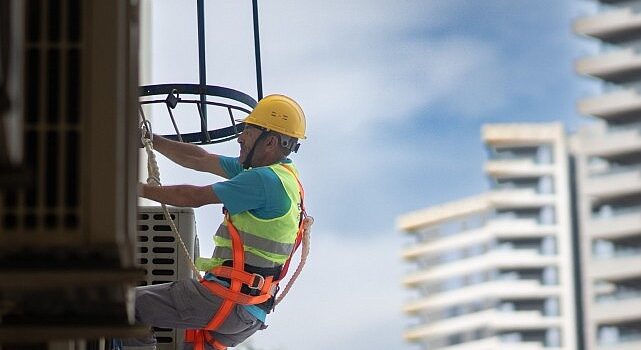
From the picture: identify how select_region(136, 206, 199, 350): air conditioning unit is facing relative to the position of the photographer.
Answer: facing to the right of the viewer

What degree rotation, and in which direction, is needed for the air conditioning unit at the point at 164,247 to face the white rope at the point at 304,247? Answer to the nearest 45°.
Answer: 0° — it already faces it

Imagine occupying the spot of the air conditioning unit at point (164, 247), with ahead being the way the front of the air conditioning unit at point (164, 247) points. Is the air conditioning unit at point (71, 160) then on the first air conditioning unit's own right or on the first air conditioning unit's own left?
on the first air conditioning unit's own right

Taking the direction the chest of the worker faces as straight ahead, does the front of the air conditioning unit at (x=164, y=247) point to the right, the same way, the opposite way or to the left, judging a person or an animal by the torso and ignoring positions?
the opposite way

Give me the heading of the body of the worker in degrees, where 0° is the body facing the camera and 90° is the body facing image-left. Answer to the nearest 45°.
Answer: approximately 90°

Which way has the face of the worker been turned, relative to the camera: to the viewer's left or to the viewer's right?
to the viewer's left
